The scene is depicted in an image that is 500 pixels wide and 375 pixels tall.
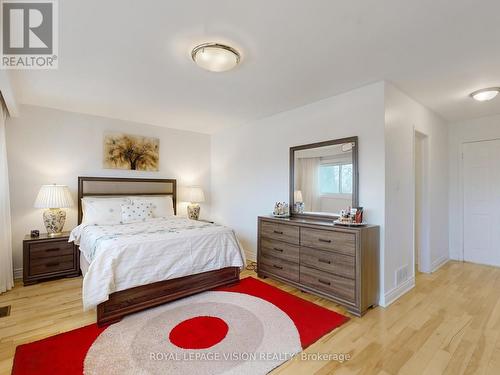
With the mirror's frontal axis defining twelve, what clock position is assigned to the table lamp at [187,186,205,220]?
The table lamp is roughly at 2 o'clock from the mirror.

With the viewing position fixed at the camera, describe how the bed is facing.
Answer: facing the viewer and to the right of the viewer

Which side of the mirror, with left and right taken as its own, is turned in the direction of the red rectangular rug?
front

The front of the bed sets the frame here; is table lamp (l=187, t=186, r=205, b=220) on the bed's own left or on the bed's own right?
on the bed's own left

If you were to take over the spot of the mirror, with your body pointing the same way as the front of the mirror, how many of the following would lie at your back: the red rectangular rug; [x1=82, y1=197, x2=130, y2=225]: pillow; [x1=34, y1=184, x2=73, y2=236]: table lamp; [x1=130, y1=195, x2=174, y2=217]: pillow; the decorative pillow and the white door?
1

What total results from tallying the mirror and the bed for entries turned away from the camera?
0

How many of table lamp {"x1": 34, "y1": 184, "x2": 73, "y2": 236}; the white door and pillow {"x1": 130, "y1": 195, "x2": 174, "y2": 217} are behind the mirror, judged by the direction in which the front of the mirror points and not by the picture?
1

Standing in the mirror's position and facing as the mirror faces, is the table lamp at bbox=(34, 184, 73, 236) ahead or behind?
ahead

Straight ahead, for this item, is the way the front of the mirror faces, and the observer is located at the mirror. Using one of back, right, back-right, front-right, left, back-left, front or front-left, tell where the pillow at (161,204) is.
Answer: front-right

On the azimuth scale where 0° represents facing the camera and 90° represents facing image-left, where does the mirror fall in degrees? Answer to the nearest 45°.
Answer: approximately 45°

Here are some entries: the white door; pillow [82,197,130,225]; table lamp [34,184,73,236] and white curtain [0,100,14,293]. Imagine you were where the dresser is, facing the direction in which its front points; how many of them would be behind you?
1

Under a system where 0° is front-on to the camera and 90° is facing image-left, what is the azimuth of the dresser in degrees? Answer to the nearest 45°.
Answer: approximately 45°

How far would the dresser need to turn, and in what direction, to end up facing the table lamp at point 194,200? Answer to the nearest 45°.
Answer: approximately 90° to its right

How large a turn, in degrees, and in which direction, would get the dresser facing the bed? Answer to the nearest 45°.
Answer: approximately 45° to its right

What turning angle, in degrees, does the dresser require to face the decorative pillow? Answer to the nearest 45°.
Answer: approximately 45° to its right

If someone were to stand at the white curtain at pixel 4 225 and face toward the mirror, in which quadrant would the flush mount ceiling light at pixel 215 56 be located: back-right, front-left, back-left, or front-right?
front-right
